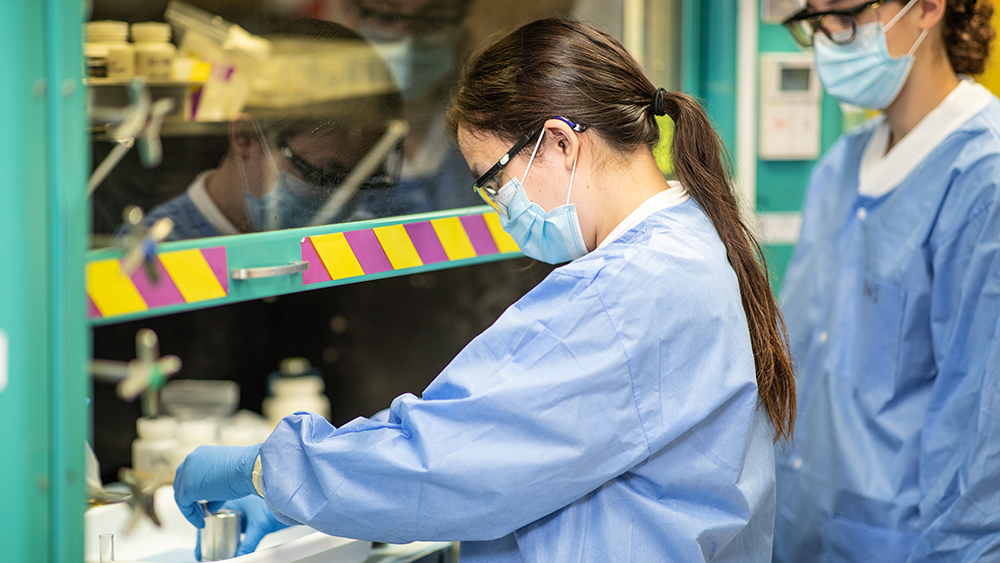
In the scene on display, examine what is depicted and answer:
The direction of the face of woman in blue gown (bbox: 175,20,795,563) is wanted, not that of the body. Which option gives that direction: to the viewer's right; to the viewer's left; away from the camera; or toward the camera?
to the viewer's left

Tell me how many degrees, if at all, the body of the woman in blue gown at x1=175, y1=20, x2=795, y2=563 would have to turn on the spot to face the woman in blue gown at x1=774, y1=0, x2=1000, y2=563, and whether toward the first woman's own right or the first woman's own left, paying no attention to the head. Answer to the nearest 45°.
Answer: approximately 135° to the first woman's own right

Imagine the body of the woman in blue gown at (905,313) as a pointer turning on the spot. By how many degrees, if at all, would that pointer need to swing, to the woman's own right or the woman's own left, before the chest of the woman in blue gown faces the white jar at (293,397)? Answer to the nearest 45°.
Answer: approximately 45° to the woman's own right

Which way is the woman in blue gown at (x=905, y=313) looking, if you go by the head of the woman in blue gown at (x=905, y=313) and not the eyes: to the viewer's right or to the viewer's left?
to the viewer's left

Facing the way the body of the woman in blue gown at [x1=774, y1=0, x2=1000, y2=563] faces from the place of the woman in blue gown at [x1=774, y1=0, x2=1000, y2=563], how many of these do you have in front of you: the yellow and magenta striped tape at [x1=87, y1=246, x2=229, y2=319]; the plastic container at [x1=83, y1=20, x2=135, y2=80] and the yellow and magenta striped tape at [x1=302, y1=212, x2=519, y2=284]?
3

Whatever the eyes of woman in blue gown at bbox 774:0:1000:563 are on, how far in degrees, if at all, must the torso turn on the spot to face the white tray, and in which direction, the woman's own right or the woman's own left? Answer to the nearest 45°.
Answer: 0° — they already face it

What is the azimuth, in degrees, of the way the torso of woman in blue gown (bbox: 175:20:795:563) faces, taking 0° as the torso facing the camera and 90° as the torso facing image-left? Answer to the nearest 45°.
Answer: approximately 90°

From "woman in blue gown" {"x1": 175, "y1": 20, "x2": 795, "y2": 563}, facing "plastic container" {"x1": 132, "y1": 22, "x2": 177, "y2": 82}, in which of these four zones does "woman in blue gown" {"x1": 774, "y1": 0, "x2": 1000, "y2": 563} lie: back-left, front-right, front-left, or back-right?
back-right

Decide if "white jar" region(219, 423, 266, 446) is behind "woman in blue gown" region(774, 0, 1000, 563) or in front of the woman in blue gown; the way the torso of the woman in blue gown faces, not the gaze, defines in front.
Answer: in front

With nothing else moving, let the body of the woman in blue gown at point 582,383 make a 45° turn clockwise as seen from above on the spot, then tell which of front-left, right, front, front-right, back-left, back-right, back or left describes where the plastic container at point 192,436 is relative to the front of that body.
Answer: front

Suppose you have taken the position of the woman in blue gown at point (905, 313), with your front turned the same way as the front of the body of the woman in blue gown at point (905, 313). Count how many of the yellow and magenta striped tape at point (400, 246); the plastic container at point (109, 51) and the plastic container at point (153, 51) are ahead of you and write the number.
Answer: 3

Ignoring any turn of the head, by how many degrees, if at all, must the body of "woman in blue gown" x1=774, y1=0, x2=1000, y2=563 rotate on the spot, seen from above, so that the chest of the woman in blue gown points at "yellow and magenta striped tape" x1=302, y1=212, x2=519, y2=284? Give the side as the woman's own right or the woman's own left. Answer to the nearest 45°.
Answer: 0° — they already face it

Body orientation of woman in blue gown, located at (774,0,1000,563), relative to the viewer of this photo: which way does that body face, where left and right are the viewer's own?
facing the viewer and to the left of the viewer

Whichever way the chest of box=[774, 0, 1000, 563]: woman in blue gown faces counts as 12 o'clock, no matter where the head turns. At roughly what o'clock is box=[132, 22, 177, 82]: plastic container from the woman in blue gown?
The plastic container is roughly at 2 o'clock from the woman in blue gown.

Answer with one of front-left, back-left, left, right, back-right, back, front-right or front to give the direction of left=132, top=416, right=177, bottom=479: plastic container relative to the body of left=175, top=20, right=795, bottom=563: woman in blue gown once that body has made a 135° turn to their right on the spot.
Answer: left

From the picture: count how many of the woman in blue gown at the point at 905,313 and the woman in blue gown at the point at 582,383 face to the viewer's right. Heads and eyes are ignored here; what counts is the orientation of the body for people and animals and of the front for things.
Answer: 0
